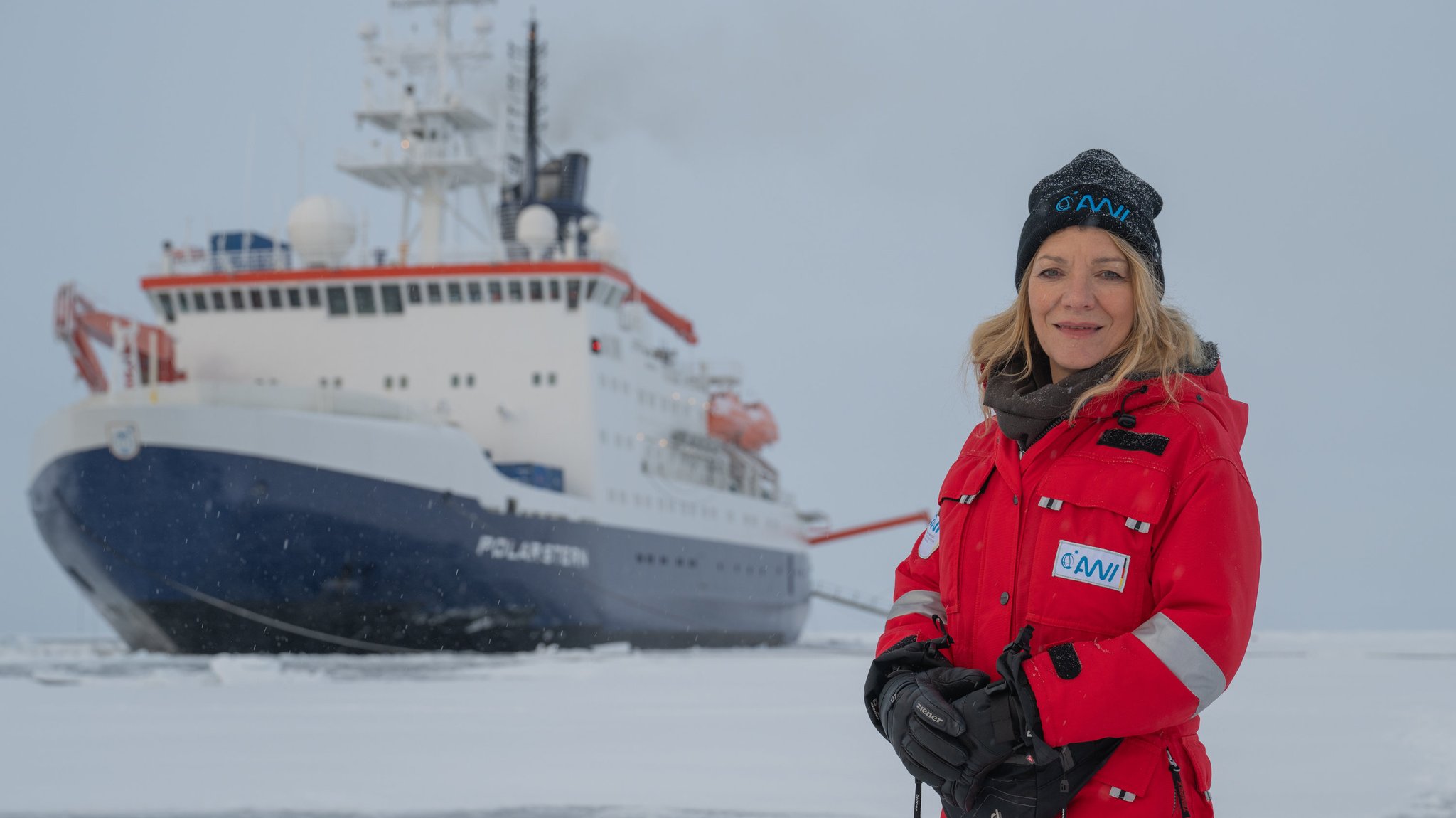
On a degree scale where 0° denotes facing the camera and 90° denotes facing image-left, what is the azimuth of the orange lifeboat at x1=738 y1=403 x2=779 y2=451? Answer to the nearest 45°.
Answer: approximately 45°

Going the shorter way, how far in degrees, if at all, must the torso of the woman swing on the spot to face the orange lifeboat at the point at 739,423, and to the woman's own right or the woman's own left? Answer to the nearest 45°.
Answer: approximately 135° to the woman's own right
